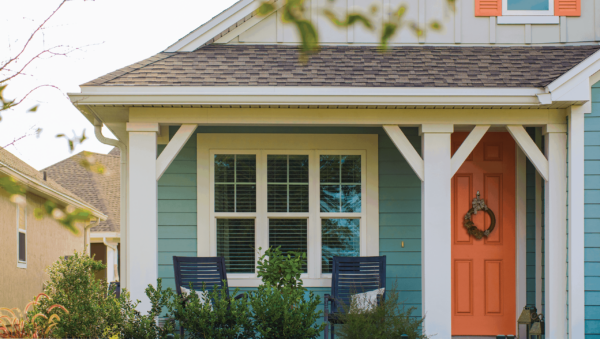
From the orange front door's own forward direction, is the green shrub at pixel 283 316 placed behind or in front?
in front

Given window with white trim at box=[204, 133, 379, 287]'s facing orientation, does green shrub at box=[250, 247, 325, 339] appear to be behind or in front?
in front

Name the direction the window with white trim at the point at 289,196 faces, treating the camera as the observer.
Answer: facing the viewer

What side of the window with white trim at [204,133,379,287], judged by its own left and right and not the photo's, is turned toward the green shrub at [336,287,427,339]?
front

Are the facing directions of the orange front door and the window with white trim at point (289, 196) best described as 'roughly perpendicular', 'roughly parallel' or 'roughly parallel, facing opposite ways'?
roughly parallel

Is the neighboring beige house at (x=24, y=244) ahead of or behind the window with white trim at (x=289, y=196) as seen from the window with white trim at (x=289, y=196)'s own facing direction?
behind

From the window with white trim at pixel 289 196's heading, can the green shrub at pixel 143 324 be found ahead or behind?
ahead

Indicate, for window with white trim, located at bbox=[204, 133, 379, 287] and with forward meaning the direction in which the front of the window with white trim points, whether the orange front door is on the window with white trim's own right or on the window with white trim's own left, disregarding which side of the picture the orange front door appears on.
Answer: on the window with white trim's own left

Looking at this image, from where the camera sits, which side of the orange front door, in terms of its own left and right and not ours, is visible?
front

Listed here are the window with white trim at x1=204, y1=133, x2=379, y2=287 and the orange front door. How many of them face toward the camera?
2

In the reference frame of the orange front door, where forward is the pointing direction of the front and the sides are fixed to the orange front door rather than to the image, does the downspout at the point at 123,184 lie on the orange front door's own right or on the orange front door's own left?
on the orange front door's own right

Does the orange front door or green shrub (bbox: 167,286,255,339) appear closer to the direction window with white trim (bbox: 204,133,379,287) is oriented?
the green shrub
